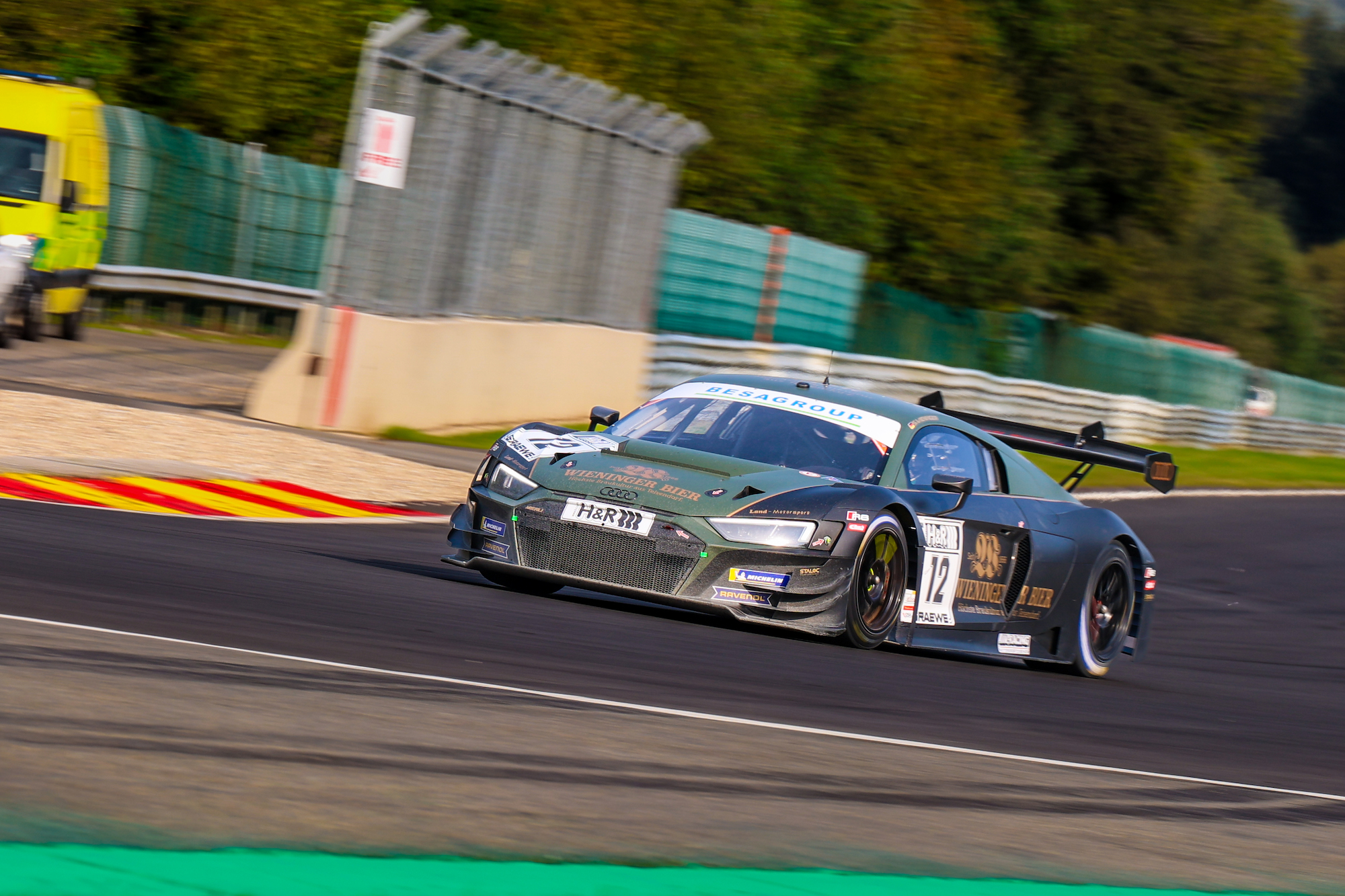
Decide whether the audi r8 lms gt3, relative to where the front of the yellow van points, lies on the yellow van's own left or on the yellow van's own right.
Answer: on the yellow van's own left

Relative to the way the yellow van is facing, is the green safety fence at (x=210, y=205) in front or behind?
behind

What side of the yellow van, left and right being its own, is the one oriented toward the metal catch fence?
left

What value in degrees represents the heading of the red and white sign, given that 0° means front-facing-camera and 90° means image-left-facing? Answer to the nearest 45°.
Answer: approximately 0°

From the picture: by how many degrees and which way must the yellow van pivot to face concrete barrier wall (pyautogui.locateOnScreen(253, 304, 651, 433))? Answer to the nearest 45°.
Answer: approximately 90° to its left

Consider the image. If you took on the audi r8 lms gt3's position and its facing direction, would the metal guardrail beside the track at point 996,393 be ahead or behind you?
behind

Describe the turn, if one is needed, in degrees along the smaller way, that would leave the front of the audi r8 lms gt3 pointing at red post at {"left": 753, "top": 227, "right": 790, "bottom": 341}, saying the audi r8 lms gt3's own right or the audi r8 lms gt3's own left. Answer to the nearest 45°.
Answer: approximately 135° to the audi r8 lms gt3's own right

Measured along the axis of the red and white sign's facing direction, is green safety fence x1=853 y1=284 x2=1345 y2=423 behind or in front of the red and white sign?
behind

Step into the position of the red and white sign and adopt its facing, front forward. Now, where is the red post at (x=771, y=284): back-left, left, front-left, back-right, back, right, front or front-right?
back-left

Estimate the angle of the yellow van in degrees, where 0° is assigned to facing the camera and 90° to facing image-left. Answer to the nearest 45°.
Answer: approximately 45°

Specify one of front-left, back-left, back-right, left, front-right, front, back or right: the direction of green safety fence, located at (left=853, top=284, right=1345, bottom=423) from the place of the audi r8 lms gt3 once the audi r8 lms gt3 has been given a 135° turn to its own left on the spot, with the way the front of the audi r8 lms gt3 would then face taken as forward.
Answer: left
